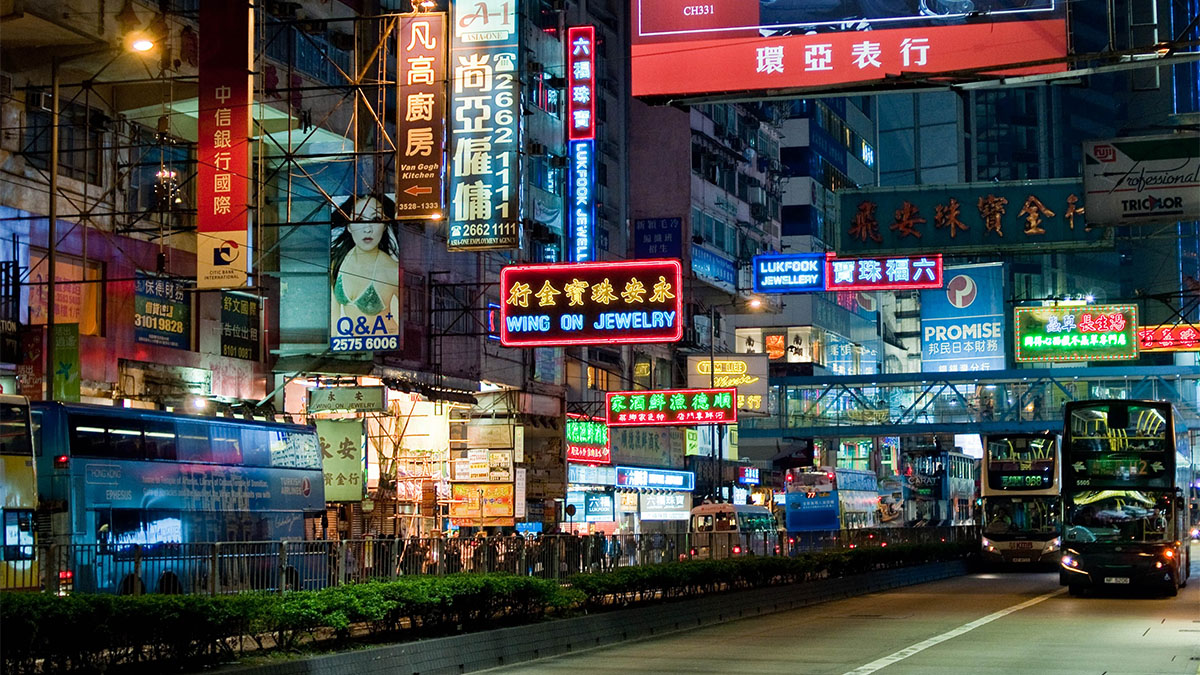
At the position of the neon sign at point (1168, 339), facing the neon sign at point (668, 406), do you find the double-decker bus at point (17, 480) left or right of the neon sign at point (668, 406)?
left

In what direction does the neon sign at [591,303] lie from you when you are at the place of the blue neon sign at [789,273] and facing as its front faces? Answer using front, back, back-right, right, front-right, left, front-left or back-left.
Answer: front-right

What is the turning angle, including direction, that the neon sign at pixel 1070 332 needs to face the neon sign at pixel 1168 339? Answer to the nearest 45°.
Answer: approximately 90° to its left

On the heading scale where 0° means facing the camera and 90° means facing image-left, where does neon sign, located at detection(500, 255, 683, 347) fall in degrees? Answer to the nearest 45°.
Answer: approximately 0°

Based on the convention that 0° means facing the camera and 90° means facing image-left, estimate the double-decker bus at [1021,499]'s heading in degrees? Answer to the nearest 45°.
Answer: approximately 0°

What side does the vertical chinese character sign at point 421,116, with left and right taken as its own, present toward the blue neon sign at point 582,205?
back

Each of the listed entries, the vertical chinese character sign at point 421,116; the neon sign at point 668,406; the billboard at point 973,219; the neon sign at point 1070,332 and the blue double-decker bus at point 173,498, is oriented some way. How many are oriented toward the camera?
4
